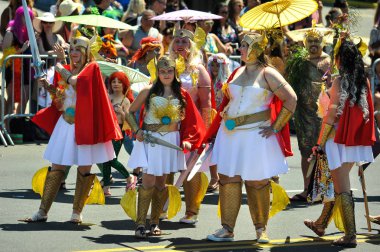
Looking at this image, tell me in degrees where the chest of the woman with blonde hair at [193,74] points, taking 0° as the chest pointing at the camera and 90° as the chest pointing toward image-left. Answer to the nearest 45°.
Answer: approximately 45°

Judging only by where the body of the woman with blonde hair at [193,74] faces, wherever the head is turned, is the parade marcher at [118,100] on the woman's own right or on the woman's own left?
on the woman's own right

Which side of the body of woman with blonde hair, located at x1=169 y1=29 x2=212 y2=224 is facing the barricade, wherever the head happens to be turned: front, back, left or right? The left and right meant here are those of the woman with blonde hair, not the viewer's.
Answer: right

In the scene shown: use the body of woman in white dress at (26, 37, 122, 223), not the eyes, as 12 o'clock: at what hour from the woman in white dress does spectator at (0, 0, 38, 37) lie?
The spectator is roughly at 4 o'clock from the woman in white dress.

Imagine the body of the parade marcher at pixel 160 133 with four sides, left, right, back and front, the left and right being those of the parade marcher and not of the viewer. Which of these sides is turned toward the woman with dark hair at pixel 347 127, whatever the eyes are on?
left

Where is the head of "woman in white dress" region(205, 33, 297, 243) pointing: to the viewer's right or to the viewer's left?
to the viewer's left

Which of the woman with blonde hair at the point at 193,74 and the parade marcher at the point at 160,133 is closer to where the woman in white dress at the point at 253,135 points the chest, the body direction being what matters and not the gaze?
the parade marcher

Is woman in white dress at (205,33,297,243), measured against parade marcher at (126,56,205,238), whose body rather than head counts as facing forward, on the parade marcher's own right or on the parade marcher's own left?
on the parade marcher's own left
